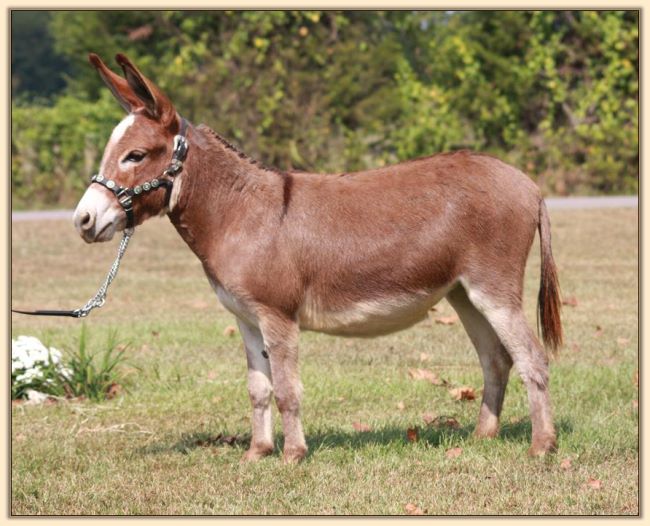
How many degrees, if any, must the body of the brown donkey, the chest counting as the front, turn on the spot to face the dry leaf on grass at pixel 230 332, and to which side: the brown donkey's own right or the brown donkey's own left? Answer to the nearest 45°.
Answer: approximately 90° to the brown donkey's own right

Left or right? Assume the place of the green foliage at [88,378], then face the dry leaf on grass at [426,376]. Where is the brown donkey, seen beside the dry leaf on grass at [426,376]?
right

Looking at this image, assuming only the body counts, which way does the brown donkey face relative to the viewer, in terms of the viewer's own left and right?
facing to the left of the viewer

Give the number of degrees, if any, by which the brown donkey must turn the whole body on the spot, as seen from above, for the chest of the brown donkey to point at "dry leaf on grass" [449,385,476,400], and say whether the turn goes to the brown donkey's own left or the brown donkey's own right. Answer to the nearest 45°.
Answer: approximately 135° to the brown donkey's own right

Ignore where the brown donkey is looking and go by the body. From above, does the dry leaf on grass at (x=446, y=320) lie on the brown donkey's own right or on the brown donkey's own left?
on the brown donkey's own right

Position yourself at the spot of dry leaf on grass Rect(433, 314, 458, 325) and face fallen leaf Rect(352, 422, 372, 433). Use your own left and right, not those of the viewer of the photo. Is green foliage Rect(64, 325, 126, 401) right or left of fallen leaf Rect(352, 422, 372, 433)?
right

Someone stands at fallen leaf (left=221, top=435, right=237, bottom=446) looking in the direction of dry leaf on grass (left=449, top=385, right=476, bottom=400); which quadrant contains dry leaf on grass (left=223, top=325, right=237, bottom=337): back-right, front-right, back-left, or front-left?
front-left

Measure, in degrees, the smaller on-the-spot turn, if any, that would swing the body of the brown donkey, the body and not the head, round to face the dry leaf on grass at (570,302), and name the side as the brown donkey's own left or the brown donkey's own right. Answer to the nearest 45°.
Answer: approximately 135° to the brown donkey's own right

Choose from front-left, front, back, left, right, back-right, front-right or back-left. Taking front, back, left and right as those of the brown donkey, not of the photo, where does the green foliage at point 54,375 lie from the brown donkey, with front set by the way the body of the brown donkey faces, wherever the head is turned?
front-right

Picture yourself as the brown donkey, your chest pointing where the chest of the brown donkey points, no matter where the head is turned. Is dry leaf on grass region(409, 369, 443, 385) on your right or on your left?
on your right
